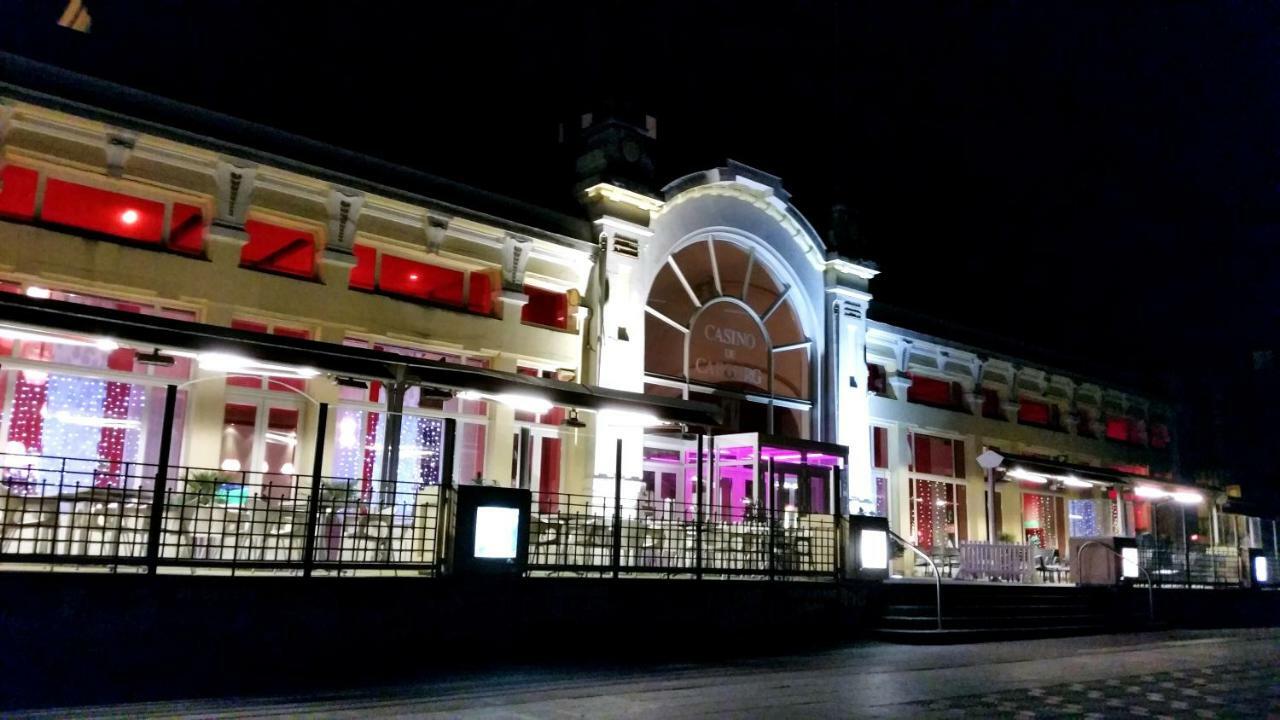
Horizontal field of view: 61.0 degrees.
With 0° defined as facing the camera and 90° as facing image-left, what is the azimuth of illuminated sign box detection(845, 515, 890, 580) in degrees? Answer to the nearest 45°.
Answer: approximately 315°

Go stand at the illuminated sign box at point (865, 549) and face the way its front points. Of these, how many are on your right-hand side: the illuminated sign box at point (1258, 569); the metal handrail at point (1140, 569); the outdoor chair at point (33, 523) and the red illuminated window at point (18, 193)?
2

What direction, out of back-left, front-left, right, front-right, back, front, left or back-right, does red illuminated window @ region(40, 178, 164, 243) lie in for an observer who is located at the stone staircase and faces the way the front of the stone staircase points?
right

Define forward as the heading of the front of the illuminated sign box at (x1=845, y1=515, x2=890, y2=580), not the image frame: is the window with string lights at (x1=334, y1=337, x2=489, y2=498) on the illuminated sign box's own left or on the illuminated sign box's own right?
on the illuminated sign box's own right

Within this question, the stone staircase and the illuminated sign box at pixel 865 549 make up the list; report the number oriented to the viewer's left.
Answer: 0

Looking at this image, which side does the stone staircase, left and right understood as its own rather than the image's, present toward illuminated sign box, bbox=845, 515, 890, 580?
right

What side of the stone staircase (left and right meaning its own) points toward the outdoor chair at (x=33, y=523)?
right

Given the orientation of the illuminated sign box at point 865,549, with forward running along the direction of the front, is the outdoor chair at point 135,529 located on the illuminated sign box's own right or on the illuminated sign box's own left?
on the illuminated sign box's own right

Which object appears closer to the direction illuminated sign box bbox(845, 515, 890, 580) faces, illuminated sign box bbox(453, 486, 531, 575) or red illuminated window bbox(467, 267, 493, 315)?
the illuminated sign box

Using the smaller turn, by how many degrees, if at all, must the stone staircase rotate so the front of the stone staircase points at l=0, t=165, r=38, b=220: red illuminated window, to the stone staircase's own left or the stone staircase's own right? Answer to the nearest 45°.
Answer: approximately 90° to the stone staircase's own right

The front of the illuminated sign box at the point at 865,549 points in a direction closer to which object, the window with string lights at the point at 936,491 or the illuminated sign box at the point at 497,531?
the illuminated sign box

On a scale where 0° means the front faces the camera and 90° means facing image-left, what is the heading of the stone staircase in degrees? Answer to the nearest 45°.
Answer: approximately 315°

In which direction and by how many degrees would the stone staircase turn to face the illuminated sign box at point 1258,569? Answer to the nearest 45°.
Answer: approximately 90° to its left

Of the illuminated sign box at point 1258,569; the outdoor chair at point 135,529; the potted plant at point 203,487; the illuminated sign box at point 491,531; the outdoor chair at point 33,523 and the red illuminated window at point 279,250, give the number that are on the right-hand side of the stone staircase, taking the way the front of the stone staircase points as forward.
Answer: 5
